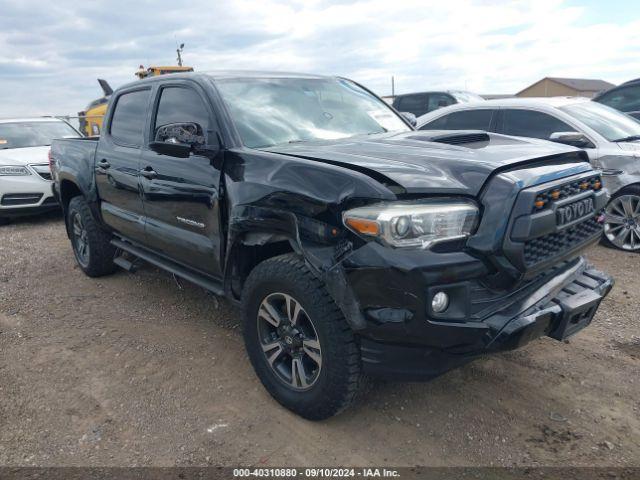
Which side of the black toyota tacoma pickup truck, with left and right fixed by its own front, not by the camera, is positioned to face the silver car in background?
left

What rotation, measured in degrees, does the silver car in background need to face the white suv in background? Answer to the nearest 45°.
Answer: approximately 135° to its right

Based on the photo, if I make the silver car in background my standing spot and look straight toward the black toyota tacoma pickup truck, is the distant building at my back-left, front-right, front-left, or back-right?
back-right

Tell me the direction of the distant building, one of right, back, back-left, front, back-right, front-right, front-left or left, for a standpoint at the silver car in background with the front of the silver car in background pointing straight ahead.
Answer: back-left

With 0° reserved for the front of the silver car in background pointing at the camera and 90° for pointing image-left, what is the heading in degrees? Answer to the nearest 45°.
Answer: approximately 315°

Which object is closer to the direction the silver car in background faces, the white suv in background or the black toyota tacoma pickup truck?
the black toyota tacoma pickup truck

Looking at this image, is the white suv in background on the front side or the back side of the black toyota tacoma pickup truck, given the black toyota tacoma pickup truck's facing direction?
on the back side

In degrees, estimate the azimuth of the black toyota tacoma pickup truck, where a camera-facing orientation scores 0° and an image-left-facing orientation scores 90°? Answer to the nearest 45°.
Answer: approximately 315°

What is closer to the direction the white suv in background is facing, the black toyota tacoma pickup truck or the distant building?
the black toyota tacoma pickup truck
